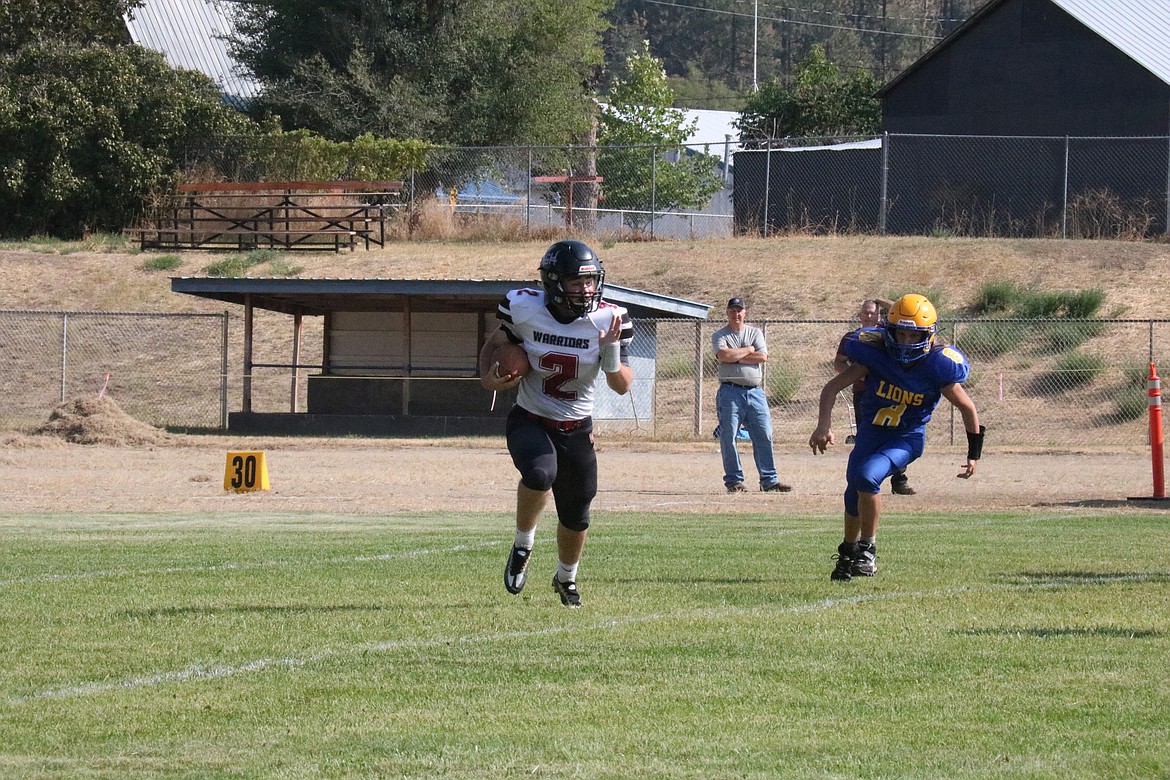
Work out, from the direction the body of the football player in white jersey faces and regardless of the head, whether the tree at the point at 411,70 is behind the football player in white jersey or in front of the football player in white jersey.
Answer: behind

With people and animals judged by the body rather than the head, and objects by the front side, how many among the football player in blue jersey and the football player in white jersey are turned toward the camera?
2

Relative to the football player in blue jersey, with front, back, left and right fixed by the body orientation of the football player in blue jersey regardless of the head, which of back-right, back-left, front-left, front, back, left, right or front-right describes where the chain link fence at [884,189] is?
back

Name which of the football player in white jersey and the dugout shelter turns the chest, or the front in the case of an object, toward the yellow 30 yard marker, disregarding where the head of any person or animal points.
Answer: the dugout shelter

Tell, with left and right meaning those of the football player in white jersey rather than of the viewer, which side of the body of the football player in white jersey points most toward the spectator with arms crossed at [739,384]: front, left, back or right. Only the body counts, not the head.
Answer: back
